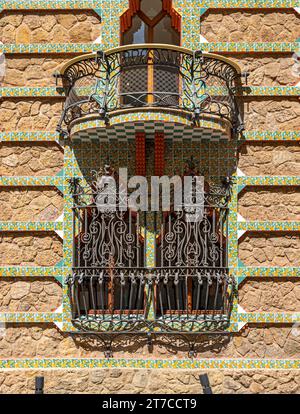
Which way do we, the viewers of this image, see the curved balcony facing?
facing the viewer
